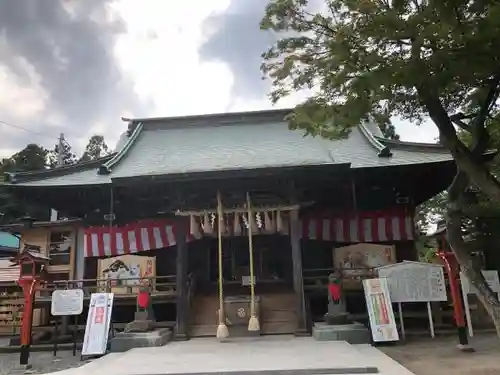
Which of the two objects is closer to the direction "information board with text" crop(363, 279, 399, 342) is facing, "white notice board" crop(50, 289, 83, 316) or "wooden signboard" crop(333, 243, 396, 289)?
the white notice board

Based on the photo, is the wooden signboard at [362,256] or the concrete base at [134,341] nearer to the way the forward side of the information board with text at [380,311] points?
the concrete base

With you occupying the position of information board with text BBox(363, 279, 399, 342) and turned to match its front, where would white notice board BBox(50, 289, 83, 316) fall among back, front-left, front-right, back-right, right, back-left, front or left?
right

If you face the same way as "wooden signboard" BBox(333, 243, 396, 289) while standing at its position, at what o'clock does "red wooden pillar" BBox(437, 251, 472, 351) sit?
The red wooden pillar is roughly at 11 o'clock from the wooden signboard.

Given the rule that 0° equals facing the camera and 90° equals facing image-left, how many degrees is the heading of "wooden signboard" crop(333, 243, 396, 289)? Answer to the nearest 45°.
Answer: approximately 0°

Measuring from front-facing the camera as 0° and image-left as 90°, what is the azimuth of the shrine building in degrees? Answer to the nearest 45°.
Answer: approximately 0°
